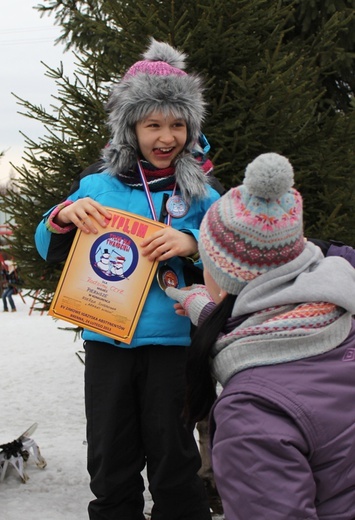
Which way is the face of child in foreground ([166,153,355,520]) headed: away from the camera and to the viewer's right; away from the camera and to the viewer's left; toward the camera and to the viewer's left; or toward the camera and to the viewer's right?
away from the camera and to the viewer's left

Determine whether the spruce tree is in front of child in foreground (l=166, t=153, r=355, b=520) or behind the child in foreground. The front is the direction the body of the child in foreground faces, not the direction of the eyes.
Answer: in front

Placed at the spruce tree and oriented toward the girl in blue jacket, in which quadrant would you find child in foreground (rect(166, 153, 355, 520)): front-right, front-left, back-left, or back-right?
front-left

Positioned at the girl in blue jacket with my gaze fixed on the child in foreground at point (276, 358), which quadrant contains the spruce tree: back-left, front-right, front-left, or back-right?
back-left

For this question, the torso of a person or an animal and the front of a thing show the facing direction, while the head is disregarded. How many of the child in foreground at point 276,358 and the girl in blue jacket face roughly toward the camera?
1

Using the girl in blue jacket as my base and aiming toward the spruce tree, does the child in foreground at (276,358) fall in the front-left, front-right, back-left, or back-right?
back-right

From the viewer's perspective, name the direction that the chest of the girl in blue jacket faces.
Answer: toward the camera

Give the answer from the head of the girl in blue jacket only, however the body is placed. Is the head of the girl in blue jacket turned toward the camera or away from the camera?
toward the camera

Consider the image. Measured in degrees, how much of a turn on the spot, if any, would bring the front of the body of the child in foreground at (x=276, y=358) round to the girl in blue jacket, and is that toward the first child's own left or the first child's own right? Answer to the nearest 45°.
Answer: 0° — they already face them

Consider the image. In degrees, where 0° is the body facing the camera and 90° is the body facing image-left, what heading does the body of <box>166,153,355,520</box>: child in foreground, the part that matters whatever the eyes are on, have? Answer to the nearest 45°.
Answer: approximately 135°

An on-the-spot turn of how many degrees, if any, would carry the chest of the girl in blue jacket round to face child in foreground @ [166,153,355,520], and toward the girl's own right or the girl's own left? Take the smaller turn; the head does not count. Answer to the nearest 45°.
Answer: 0° — they already face them
